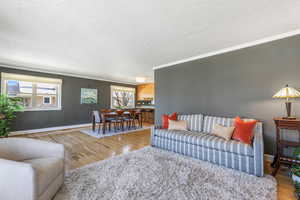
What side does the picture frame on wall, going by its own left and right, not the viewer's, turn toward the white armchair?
front

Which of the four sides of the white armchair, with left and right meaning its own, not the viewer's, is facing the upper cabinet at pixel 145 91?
left

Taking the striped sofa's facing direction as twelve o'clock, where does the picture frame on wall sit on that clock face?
The picture frame on wall is roughly at 2 o'clock from the striped sofa.

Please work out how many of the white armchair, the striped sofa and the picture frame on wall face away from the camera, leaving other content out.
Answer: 0

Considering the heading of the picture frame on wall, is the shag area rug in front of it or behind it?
in front

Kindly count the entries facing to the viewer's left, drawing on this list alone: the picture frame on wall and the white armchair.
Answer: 0

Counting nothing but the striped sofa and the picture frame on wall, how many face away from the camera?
0

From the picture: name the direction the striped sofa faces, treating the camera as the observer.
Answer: facing the viewer and to the left of the viewer

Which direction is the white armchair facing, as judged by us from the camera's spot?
facing the viewer and to the right of the viewer

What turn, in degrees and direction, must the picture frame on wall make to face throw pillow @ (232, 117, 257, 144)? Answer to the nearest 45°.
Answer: approximately 45° to its left

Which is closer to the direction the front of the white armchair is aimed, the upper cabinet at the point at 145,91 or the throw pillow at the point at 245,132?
the throw pillow

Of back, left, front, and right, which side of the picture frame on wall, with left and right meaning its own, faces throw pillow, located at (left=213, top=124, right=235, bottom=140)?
front

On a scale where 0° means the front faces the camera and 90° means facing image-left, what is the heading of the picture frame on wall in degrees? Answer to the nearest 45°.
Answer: approximately 0°
